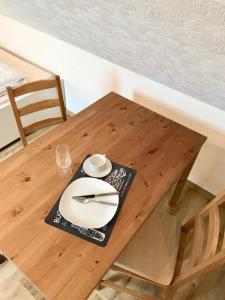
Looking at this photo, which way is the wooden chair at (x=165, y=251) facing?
to the viewer's left

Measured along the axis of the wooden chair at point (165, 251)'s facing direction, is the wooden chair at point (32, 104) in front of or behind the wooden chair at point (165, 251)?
in front
